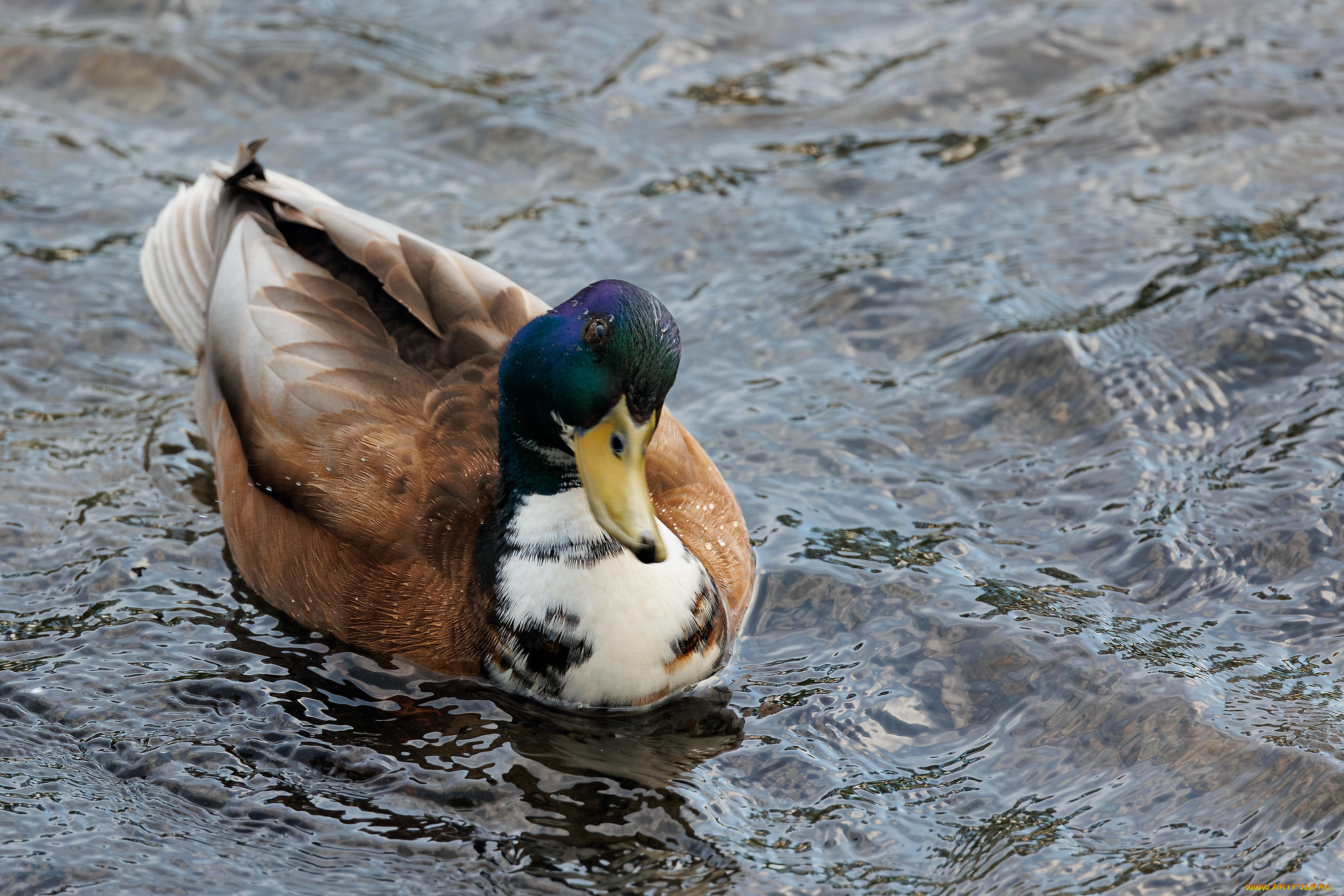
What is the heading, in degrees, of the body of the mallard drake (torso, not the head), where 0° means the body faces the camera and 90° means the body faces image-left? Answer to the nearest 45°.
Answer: approximately 315°
